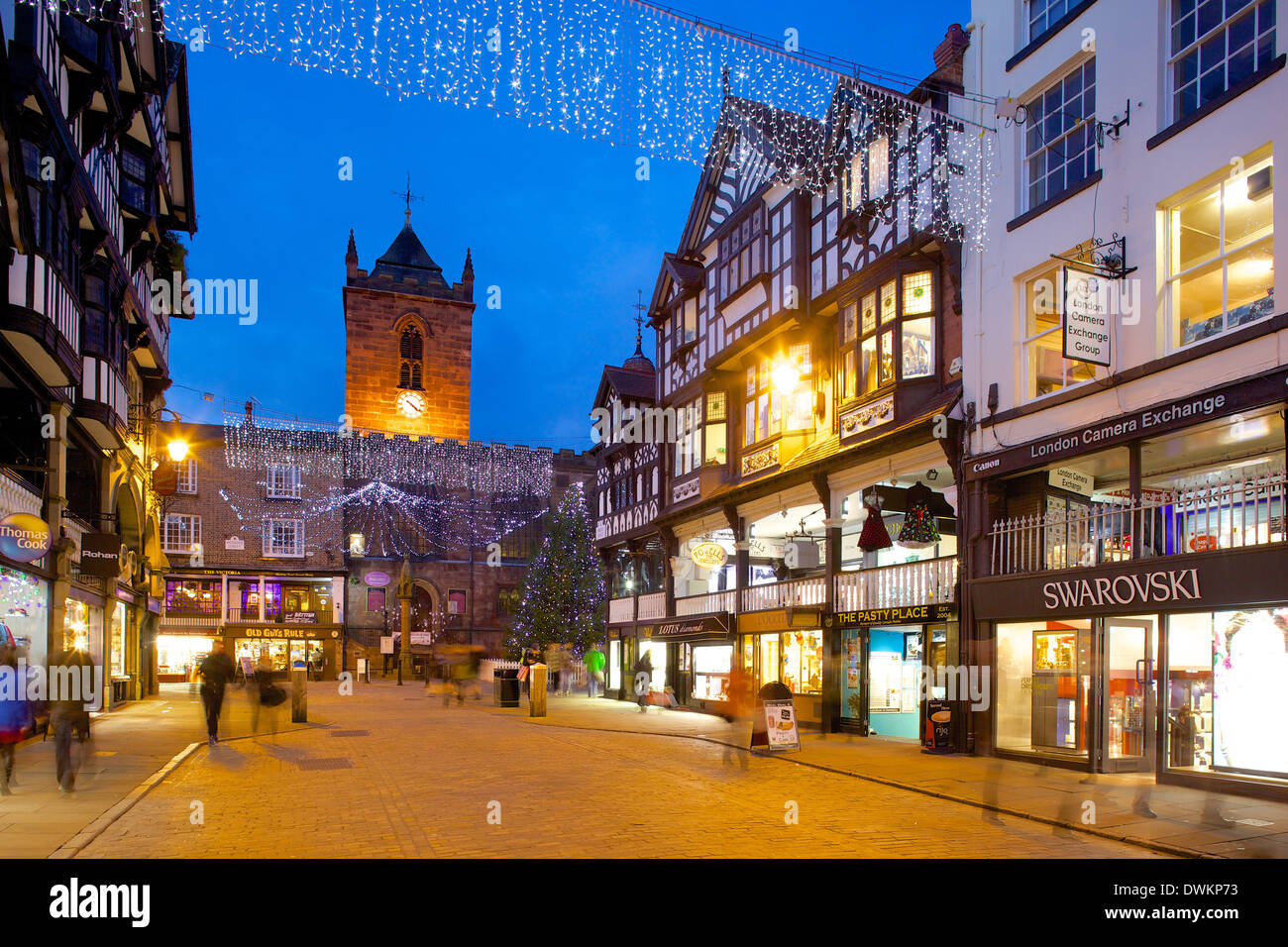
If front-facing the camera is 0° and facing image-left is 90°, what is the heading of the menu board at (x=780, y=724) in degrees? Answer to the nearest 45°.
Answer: approximately 0°

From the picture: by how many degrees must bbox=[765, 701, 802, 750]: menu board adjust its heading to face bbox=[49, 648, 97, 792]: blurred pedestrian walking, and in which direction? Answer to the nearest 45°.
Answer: approximately 45° to its right

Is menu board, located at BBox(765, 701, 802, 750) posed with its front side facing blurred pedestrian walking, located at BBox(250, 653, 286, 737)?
no

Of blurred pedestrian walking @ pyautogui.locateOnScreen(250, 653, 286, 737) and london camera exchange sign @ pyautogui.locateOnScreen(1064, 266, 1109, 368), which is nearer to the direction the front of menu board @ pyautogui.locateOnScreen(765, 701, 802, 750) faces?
the london camera exchange sign

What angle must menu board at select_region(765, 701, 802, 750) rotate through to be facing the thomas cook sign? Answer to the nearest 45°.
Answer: approximately 90° to its right

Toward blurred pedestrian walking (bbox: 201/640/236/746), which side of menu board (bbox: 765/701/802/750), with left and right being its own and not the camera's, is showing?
right

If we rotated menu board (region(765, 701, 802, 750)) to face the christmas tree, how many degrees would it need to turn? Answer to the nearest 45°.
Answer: approximately 180°

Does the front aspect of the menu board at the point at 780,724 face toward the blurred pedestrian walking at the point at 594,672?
no
